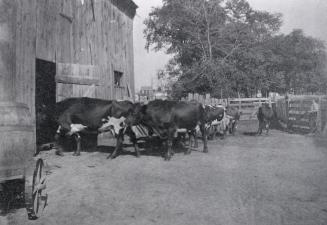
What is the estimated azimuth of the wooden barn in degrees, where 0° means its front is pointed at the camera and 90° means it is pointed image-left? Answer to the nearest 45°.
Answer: approximately 315°

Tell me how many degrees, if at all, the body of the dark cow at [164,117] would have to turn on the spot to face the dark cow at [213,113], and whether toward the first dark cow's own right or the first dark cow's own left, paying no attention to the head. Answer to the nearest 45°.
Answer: approximately 180°

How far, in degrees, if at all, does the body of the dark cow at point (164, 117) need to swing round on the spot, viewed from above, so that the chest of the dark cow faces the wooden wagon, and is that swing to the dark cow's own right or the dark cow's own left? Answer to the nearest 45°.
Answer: approximately 45° to the dark cow's own left

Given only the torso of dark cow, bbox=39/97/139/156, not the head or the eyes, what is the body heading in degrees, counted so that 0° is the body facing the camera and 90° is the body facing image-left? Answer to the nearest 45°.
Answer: approximately 270°

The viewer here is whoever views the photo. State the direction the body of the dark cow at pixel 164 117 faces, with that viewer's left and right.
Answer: facing the viewer and to the left of the viewer

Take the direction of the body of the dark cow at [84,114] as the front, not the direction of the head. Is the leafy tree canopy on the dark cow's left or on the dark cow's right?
on the dark cow's left

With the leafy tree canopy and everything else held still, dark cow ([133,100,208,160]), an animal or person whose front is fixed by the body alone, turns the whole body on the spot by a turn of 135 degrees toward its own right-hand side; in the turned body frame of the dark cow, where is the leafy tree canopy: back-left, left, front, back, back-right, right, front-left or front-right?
front

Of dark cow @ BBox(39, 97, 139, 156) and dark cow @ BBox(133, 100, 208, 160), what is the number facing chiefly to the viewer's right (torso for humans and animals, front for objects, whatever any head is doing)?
1
